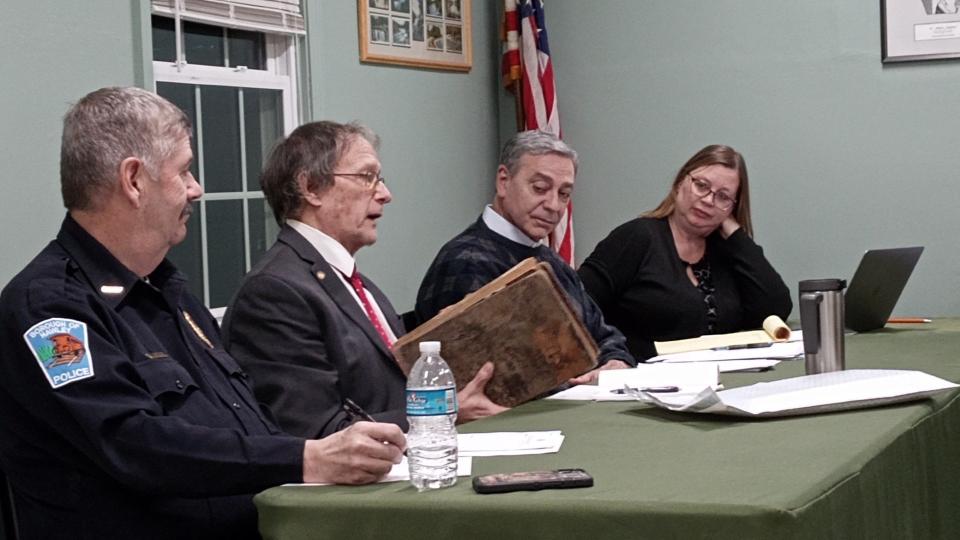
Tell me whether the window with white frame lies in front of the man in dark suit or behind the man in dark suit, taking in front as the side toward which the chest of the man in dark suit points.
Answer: behind

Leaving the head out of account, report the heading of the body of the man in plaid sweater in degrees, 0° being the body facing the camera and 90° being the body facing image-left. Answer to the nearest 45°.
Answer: approximately 315°

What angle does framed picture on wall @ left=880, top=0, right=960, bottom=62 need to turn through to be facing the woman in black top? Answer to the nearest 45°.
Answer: approximately 45° to its right

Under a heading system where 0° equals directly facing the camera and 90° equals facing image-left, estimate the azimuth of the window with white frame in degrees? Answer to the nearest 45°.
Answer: approximately 315°

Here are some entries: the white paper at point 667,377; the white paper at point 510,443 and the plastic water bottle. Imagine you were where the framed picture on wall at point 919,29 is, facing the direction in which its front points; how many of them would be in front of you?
3

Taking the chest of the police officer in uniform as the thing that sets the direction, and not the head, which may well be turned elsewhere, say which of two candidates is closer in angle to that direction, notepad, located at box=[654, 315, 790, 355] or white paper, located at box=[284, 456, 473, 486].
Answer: the white paper

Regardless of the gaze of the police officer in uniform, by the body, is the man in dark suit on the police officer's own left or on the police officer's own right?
on the police officer's own left

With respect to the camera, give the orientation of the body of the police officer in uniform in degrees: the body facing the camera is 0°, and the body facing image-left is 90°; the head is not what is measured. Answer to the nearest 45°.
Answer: approximately 315°

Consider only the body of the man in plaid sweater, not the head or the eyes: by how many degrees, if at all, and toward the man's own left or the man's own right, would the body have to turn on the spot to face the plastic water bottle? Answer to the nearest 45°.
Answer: approximately 45° to the man's own right

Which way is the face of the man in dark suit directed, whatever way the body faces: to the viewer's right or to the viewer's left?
to the viewer's right
